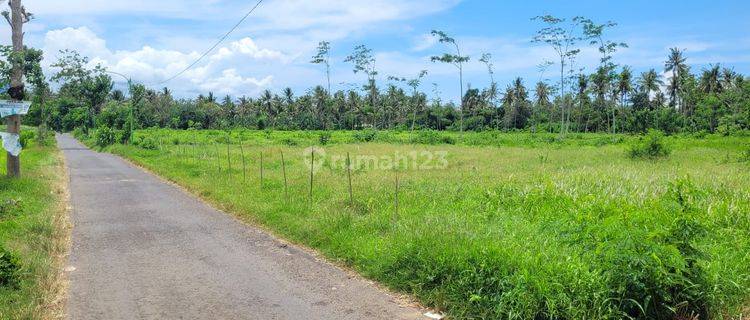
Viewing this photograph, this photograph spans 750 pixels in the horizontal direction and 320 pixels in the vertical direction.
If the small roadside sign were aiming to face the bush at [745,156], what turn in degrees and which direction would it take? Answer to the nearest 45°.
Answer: approximately 90° to its left

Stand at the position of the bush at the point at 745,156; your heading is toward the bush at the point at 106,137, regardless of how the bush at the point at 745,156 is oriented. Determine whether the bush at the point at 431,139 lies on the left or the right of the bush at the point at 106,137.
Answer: right

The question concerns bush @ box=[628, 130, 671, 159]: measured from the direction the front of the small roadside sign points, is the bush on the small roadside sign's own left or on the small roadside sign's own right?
on the small roadside sign's own left

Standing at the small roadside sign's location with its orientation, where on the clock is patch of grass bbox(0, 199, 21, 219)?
The patch of grass is roughly at 12 o'clock from the small roadside sign.

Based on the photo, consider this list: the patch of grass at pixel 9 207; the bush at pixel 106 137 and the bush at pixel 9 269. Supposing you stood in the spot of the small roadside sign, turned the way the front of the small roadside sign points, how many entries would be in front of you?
2

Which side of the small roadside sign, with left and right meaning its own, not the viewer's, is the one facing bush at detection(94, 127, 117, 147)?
back

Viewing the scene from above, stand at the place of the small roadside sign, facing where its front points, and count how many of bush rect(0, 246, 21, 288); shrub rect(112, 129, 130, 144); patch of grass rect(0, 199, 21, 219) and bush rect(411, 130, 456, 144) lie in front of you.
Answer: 2

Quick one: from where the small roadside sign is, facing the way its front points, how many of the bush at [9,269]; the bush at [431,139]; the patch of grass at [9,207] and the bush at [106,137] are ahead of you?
2

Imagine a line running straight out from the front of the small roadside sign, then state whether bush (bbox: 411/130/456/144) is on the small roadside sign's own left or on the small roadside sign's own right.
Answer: on the small roadside sign's own left

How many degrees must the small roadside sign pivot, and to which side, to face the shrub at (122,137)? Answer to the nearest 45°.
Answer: approximately 180°

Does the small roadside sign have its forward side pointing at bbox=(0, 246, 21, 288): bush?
yes

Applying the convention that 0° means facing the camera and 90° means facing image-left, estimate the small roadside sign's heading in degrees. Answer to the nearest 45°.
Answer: approximately 0°
